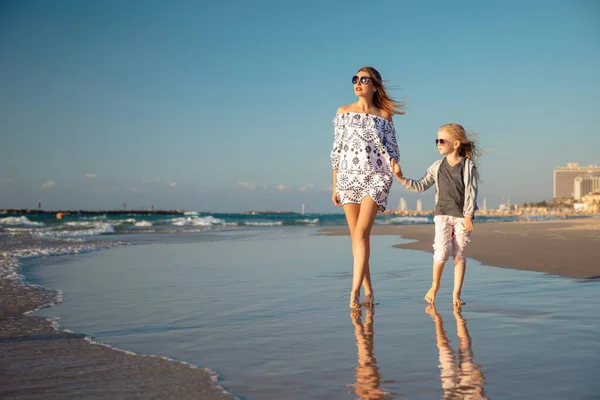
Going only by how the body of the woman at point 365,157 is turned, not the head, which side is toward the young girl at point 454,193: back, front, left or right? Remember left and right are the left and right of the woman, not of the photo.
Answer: left

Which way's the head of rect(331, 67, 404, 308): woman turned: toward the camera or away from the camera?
toward the camera

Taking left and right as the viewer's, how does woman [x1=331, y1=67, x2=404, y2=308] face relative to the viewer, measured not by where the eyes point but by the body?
facing the viewer
